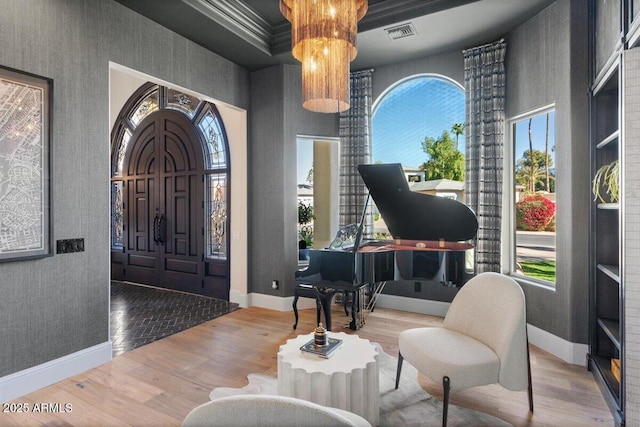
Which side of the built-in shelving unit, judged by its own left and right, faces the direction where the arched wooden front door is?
front

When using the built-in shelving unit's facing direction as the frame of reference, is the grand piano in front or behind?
in front

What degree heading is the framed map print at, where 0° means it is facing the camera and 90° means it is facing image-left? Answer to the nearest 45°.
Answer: approximately 315°

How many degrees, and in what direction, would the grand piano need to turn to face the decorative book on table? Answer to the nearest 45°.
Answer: approximately 90° to its left

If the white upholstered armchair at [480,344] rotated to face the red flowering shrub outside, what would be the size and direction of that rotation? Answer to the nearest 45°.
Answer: approximately 135° to its right

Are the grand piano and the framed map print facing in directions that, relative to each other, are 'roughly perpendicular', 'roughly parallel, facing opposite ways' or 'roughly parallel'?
roughly parallel, facing opposite ways

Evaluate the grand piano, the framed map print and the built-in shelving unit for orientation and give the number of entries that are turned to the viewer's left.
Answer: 2

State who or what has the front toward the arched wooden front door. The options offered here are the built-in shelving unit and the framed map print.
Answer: the built-in shelving unit

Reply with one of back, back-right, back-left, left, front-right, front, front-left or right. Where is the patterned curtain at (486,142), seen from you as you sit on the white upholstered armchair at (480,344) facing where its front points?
back-right

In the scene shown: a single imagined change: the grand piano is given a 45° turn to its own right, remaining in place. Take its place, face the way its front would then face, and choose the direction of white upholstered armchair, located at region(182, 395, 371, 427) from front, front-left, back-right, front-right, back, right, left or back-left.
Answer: back-left

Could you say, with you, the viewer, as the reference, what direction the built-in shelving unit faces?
facing to the left of the viewer

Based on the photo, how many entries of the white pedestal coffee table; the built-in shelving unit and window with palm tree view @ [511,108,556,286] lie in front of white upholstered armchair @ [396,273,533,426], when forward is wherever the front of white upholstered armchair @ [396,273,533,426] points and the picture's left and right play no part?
1

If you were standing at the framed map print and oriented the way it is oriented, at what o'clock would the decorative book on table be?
The decorative book on table is roughly at 12 o'clock from the framed map print.

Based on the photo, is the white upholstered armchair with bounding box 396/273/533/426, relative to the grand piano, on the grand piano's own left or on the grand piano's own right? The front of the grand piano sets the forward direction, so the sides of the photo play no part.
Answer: on the grand piano's own left

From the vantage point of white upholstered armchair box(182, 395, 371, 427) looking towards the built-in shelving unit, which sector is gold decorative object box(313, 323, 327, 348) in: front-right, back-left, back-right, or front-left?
front-left

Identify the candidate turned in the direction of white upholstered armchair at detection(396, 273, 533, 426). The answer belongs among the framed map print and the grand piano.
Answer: the framed map print

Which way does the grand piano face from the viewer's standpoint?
to the viewer's left
